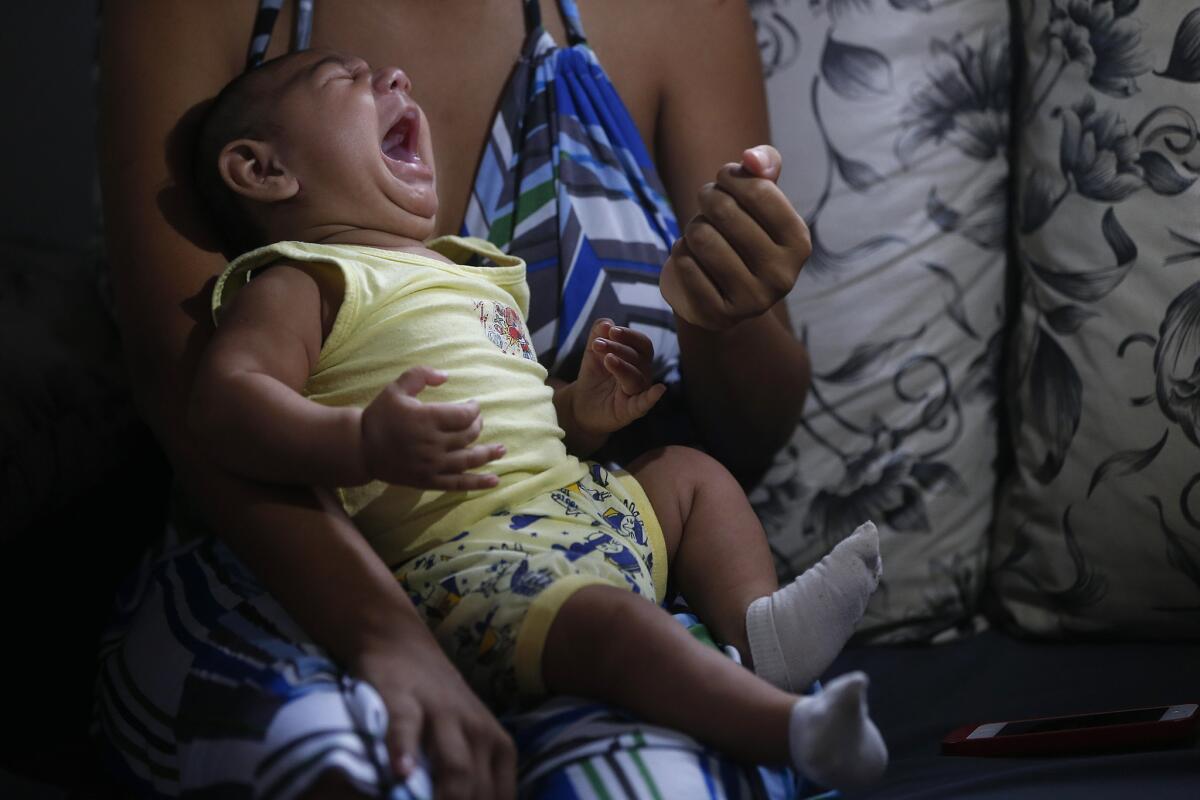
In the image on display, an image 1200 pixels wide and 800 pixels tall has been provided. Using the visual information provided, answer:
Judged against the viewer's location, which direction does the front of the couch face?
facing the viewer
